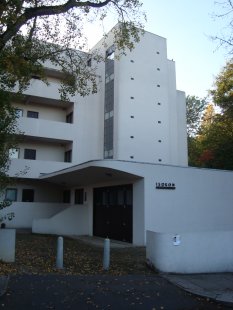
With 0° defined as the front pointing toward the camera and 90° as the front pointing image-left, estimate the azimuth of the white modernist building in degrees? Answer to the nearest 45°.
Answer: approximately 45°

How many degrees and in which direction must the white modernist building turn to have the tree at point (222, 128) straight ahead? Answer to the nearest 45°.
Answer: approximately 135° to its left

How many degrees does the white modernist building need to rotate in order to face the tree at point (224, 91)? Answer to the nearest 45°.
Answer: approximately 135° to its left
